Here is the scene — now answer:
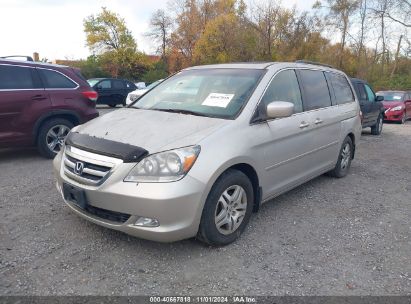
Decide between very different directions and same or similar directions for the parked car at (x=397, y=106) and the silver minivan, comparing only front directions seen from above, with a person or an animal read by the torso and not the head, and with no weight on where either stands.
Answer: same or similar directions

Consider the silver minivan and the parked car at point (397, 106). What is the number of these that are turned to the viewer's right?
0

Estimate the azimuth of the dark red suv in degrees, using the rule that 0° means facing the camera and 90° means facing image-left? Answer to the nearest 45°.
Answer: approximately 90°

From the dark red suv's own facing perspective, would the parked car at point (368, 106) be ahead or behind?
behind

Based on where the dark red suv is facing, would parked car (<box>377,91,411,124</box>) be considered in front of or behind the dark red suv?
behind

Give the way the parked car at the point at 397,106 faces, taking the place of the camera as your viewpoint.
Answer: facing the viewer and to the left of the viewer

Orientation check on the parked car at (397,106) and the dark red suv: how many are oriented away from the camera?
0

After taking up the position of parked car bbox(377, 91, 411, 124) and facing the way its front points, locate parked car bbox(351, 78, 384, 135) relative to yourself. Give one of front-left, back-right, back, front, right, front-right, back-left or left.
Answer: front-left

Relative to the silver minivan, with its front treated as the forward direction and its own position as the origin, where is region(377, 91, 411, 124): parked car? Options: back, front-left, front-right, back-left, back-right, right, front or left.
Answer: back
